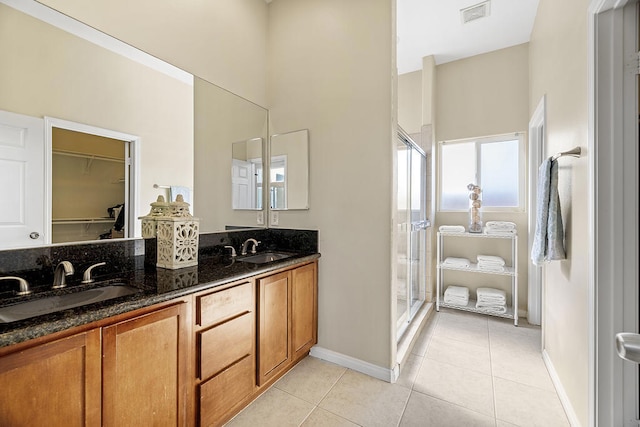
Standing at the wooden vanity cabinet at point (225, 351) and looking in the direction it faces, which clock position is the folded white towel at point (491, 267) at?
The folded white towel is roughly at 10 o'clock from the wooden vanity cabinet.

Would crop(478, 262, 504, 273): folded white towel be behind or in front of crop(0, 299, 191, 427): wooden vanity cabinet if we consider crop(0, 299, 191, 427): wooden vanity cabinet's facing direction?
in front

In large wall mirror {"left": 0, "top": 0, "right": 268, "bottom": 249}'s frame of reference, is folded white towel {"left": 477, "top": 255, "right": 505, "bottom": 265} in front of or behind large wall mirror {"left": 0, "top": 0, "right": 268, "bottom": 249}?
in front

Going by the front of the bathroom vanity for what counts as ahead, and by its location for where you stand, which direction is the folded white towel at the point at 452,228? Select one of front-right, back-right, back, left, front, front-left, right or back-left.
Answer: front-left

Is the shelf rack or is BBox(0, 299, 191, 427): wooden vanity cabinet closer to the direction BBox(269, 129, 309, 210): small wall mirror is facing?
the wooden vanity cabinet

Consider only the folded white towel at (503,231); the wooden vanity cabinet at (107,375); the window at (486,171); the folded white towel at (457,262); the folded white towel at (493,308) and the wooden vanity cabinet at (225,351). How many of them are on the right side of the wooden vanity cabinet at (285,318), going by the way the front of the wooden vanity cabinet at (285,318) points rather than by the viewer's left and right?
2

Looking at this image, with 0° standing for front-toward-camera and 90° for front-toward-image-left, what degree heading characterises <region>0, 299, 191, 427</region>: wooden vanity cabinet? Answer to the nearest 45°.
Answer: approximately 315°

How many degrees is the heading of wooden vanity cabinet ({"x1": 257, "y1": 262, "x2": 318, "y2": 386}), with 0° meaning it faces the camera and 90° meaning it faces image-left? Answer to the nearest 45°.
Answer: approximately 315°

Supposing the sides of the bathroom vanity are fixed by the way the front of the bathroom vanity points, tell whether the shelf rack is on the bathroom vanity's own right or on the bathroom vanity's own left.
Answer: on the bathroom vanity's own left

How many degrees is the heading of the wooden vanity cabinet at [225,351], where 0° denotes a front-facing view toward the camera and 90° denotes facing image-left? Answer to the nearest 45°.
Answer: approximately 315°

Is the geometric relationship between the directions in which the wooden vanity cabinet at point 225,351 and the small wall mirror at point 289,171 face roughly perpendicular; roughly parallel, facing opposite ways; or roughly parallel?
roughly perpendicular
